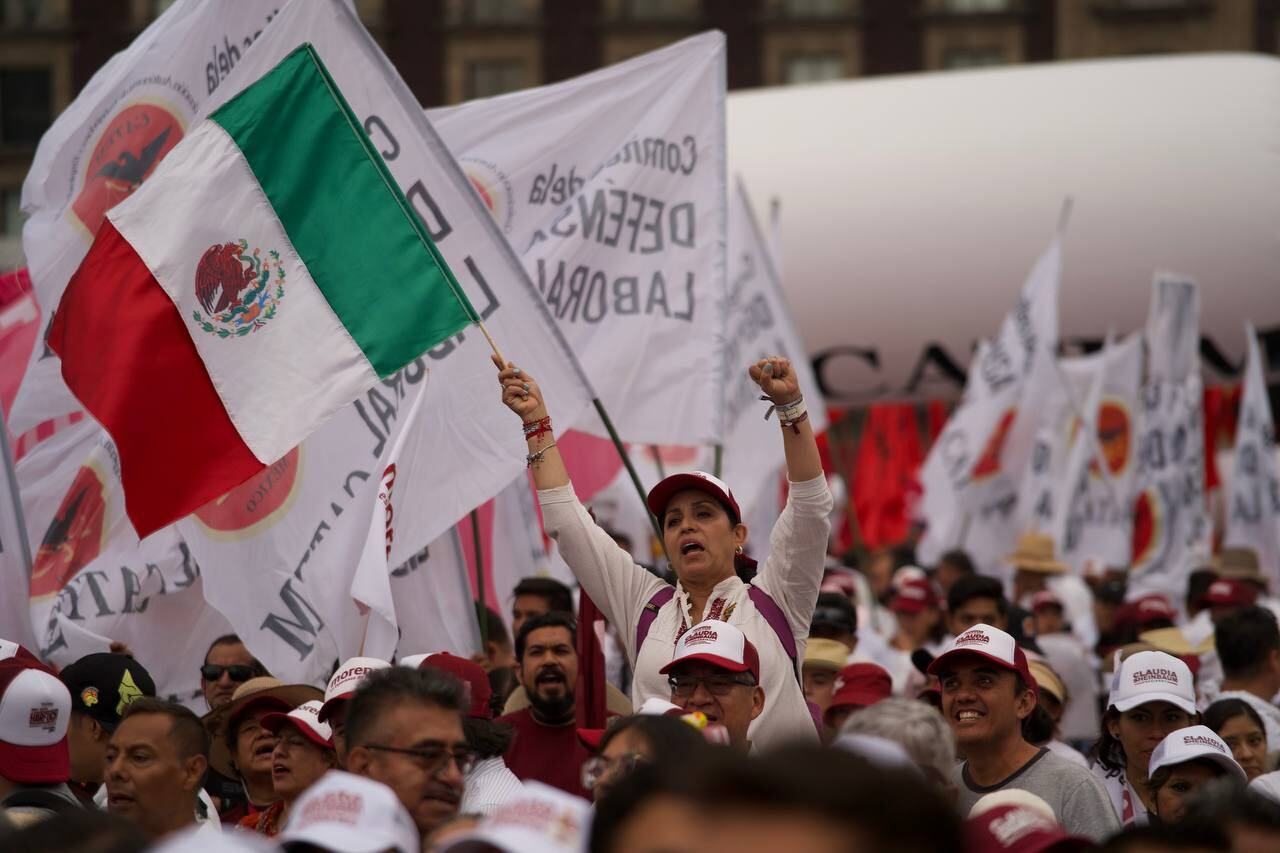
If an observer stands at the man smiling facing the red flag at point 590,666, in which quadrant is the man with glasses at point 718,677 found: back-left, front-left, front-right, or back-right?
front-left

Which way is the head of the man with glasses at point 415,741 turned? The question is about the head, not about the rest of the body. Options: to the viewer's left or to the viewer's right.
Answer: to the viewer's right

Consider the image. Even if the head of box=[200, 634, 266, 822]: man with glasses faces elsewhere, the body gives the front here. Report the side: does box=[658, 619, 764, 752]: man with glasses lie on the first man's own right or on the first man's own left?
on the first man's own left

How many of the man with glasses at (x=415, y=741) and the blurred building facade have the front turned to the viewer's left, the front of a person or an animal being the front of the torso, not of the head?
0

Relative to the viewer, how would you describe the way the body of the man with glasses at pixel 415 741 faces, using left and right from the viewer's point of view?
facing the viewer and to the right of the viewer

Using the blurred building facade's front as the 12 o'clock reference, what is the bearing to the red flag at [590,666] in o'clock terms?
The red flag is roughly at 12 o'clock from the blurred building facade.

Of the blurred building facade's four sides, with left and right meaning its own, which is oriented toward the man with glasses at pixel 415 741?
front

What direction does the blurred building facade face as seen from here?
toward the camera

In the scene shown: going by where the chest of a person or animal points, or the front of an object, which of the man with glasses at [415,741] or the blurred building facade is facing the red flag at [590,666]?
the blurred building facade

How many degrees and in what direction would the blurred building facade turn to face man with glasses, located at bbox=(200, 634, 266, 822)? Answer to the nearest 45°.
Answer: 0° — it already faces them

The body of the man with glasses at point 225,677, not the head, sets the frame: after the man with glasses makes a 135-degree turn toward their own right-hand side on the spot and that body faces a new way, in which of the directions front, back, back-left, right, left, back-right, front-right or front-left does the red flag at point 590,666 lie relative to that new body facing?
back-right

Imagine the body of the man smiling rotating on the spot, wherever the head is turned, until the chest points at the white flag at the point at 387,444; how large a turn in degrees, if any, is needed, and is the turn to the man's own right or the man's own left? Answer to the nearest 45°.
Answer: approximately 90° to the man's own right

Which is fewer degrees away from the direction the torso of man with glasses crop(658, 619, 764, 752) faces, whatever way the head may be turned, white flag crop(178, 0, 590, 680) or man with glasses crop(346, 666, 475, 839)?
the man with glasses
